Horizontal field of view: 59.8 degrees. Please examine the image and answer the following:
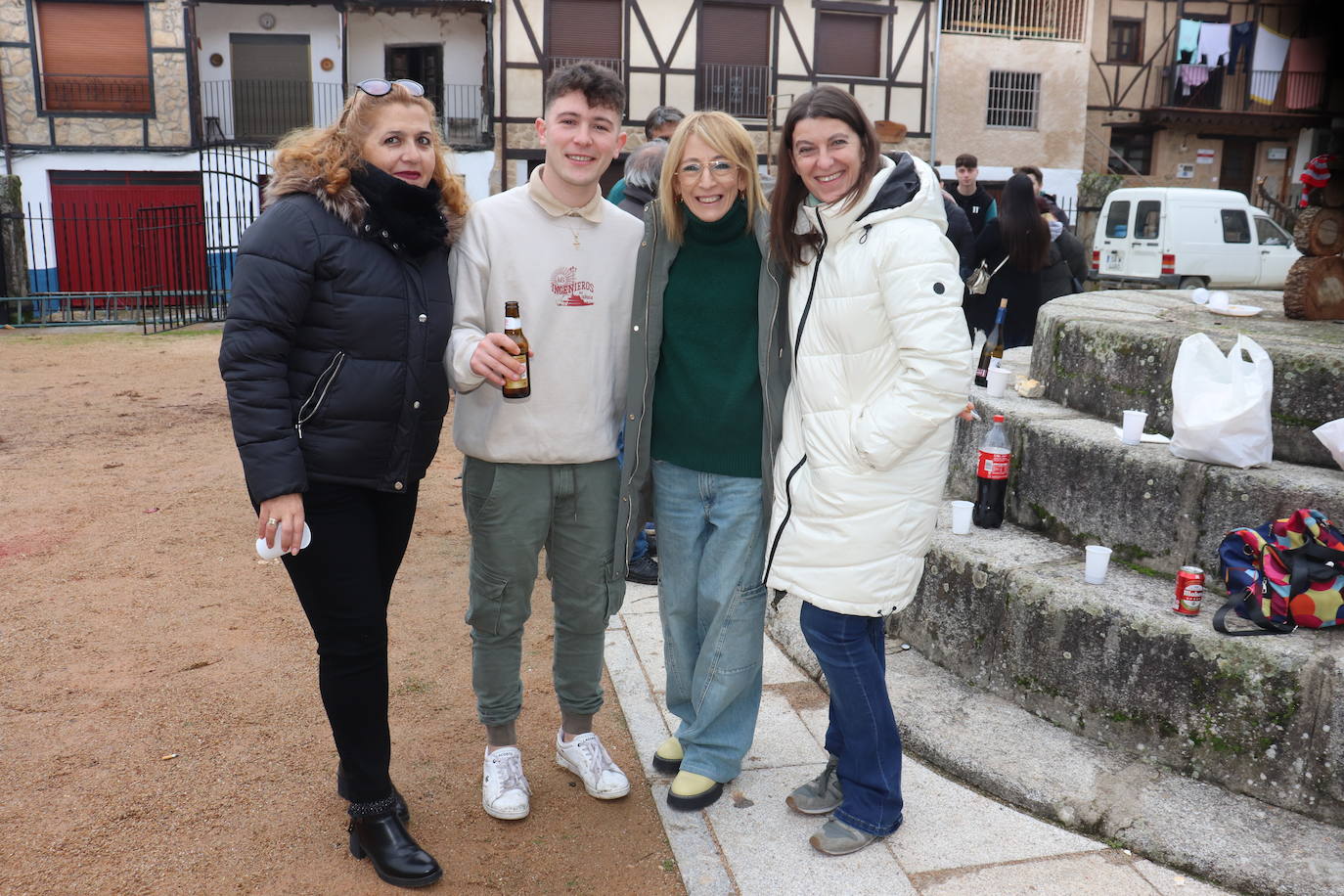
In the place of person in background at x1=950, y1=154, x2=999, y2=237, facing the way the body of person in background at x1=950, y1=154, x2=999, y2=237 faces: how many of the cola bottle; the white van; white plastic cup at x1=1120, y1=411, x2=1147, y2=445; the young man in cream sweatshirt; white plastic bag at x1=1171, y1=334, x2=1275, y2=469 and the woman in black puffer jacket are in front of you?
5

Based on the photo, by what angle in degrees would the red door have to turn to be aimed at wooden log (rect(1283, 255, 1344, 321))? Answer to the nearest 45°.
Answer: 0° — it already faces it

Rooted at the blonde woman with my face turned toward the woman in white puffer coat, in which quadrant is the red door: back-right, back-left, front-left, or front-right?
back-left

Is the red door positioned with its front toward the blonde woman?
yes

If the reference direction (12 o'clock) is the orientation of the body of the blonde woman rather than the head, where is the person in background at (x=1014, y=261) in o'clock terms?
The person in background is roughly at 7 o'clock from the blonde woman.

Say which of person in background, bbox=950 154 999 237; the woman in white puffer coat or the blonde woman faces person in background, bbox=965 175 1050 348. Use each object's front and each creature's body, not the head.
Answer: person in background, bbox=950 154 999 237

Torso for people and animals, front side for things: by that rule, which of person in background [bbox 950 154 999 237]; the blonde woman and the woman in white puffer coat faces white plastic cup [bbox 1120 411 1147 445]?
the person in background

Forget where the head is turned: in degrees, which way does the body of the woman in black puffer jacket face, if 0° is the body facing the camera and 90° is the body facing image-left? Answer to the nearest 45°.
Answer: approximately 315°

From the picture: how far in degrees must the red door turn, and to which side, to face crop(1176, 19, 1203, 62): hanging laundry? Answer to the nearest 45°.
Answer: approximately 90° to its left

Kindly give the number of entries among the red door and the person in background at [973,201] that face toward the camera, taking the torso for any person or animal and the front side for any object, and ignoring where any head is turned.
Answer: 2

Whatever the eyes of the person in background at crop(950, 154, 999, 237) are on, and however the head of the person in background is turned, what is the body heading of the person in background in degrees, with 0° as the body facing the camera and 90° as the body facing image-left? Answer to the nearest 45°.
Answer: approximately 0°
